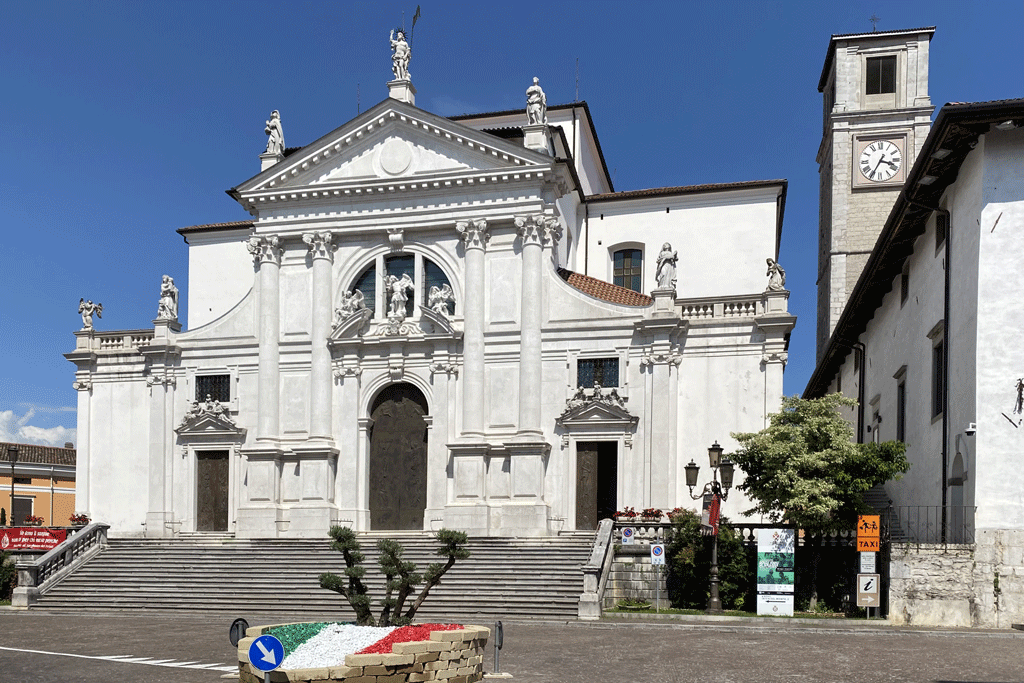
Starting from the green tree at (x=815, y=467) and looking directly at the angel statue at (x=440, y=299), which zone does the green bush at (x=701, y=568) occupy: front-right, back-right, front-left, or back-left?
front-left

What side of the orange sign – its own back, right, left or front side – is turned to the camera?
front

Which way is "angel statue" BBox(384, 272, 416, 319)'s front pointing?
toward the camera

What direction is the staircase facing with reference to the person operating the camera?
facing the viewer

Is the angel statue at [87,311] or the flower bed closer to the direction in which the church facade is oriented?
the flower bed

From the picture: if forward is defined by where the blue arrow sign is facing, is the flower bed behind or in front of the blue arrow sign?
behind

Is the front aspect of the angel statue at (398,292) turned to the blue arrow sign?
yes

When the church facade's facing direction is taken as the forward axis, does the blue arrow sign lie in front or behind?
in front

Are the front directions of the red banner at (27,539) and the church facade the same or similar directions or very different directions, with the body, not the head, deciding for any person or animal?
same or similar directions
